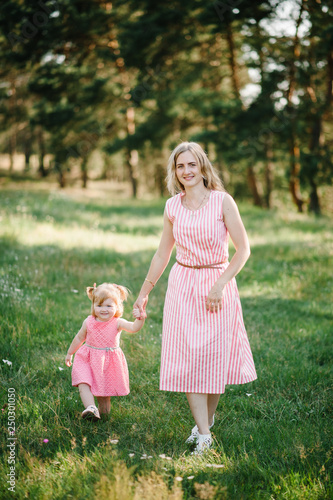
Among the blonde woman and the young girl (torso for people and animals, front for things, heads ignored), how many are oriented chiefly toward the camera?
2

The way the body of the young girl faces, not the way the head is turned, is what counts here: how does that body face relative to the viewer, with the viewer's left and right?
facing the viewer

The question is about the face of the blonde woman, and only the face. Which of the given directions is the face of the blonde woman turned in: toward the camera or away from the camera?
toward the camera

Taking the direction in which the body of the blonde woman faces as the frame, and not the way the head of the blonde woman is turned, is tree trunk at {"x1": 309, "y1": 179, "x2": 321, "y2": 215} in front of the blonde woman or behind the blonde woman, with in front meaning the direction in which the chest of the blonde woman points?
behind

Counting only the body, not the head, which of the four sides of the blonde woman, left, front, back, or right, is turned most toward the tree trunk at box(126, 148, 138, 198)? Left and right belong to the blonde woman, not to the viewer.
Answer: back

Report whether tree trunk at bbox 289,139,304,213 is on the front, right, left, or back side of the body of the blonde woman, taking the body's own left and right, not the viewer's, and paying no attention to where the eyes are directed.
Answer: back

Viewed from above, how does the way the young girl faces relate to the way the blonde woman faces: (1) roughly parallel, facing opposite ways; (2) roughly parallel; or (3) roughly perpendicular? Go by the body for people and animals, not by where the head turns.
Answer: roughly parallel

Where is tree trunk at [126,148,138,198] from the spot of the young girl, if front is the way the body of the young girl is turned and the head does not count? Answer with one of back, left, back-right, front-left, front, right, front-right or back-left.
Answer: back
